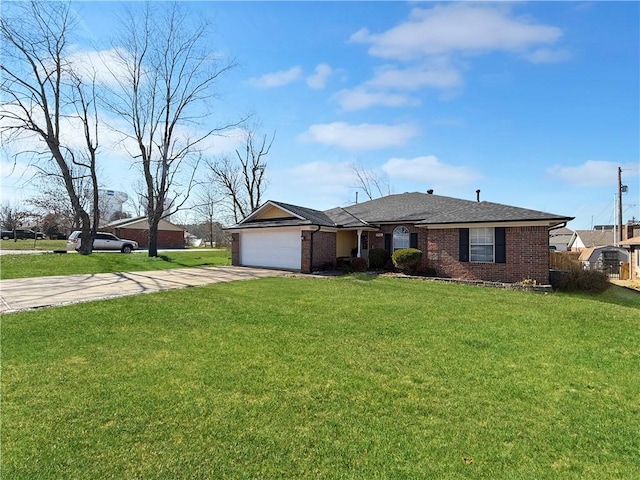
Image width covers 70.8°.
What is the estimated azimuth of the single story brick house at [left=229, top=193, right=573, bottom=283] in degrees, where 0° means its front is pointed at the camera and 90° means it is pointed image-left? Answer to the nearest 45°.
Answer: approximately 45°

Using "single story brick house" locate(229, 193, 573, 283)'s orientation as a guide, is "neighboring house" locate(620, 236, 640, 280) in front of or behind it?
behind

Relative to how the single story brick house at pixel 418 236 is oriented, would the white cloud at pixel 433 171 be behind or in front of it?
behind
